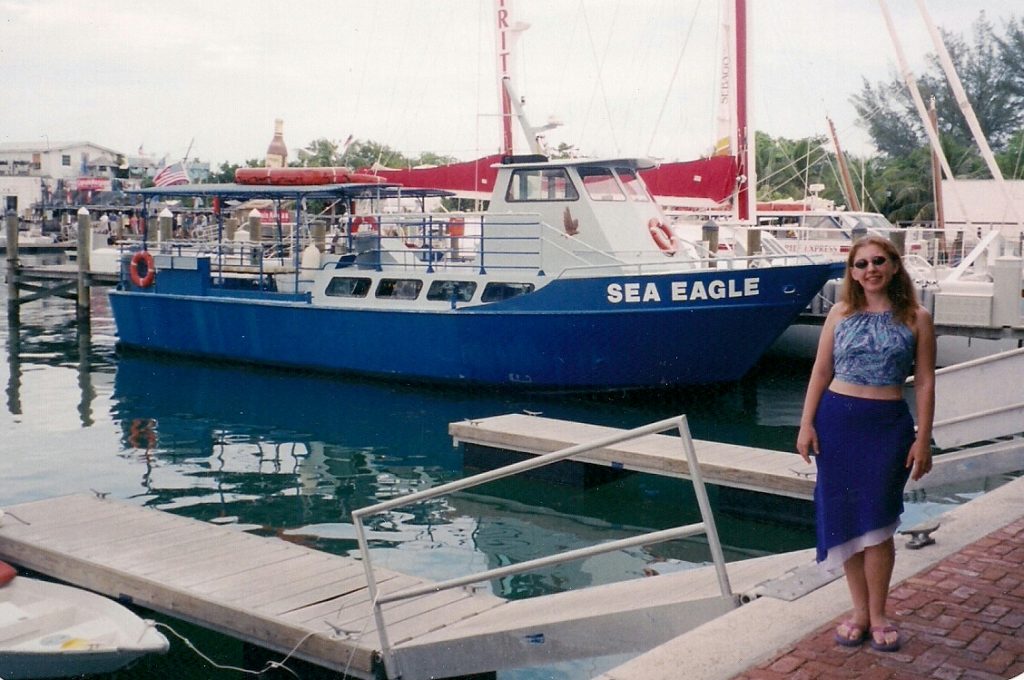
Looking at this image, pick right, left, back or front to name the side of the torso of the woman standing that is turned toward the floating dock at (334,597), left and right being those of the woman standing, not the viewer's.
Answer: right

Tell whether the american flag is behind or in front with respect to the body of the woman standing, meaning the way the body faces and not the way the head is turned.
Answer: behind

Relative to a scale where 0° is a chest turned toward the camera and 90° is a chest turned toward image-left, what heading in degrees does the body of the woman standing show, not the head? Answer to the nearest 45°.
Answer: approximately 0°

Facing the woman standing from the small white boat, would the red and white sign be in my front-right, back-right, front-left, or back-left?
back-left

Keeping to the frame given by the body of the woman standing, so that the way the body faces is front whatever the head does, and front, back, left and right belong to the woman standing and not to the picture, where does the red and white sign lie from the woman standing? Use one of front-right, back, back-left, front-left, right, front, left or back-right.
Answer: back-right
